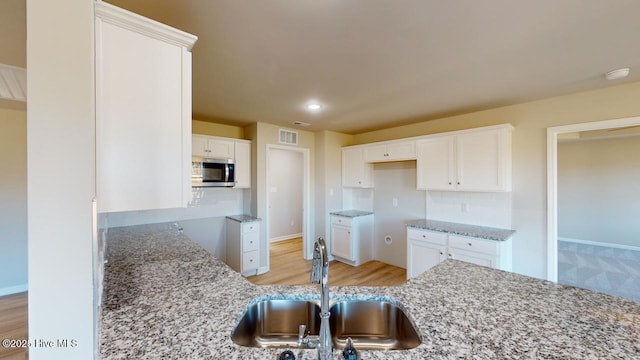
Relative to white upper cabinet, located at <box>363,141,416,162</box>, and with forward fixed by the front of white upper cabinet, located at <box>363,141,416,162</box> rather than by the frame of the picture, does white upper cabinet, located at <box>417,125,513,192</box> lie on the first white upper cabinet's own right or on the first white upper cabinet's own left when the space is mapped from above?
on the first white upper cabinet's own left

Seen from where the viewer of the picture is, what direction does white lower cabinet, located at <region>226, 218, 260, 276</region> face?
facing the viewer and to the right of the viewer

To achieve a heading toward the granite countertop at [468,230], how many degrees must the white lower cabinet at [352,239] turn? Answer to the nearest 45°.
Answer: approximately 90° to its left

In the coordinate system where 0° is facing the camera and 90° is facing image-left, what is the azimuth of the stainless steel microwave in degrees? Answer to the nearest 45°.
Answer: approximately 315°

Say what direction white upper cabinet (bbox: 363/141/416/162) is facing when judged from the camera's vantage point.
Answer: facing the viewer and to the left of the viewer

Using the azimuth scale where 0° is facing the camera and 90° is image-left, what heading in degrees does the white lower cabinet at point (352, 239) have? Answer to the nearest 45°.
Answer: approximately 45°

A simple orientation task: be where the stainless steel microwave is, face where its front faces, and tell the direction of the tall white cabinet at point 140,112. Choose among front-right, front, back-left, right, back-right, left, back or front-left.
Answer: front-right

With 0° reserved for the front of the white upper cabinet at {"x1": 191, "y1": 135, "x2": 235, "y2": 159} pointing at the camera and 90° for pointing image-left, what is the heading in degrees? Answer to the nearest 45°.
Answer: approximately 315°
